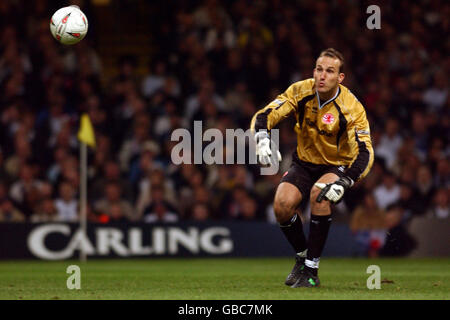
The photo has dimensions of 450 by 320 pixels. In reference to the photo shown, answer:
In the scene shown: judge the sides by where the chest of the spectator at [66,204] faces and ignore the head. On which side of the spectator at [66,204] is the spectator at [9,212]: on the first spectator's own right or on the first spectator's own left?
on the first spectator's own right

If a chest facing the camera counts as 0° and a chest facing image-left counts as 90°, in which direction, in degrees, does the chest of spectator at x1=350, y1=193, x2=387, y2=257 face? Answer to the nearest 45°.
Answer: approximately 0°

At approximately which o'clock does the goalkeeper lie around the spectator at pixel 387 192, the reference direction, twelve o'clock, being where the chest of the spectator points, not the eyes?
The goalkeeper is roughly at 12 o'clock from the spectator.

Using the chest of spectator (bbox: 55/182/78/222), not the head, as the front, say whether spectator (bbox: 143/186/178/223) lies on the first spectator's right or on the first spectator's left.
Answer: on the first spectator's left

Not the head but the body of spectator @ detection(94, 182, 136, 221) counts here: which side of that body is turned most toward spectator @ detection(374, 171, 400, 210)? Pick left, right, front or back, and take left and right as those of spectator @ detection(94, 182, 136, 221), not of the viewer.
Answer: left

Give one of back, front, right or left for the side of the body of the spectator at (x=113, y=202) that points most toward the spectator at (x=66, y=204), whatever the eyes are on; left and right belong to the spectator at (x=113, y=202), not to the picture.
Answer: right

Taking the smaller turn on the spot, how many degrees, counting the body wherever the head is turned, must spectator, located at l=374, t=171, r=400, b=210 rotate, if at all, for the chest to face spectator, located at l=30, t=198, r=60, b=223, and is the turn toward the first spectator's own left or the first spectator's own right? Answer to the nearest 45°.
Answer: approximately 90° to the first spectator's own right
